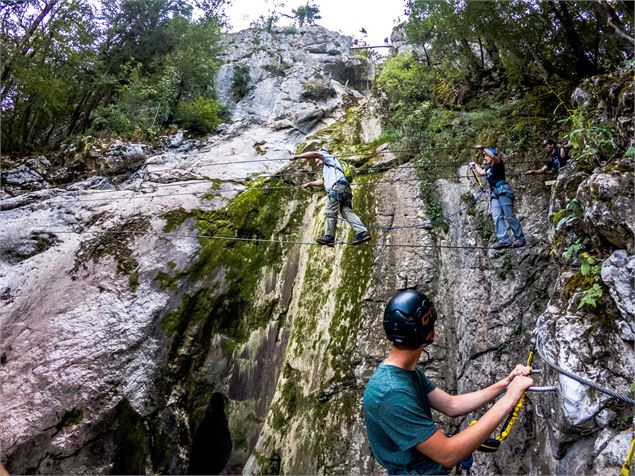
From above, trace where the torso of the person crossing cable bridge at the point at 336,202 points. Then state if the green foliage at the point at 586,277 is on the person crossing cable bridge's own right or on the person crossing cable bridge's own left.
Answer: on the person crossing cable bridge's own left

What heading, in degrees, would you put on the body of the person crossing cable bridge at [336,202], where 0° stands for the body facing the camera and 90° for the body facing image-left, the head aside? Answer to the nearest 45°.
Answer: approximately 90°

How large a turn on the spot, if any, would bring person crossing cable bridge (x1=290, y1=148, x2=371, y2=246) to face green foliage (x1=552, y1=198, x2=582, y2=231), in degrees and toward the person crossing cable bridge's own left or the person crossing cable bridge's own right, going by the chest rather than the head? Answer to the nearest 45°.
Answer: approximately 135° to the person crossing cable bridge's own left

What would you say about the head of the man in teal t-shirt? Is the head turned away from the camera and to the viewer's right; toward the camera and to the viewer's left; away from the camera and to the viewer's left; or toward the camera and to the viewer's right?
away from the camera and to the viewer's right

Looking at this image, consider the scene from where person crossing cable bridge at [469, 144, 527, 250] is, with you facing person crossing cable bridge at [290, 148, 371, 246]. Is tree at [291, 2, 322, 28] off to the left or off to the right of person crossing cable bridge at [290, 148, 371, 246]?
right

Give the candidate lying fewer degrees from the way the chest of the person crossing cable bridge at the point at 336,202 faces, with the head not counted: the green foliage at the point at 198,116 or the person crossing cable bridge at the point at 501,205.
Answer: the green foliage

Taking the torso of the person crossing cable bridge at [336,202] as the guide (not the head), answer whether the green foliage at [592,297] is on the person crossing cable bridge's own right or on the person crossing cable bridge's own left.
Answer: on the person crossing cable bridge's own left

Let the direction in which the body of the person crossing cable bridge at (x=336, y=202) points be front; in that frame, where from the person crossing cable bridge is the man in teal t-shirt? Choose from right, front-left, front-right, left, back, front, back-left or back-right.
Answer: left

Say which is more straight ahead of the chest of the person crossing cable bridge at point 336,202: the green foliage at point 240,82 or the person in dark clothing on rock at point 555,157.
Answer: the green foliage
